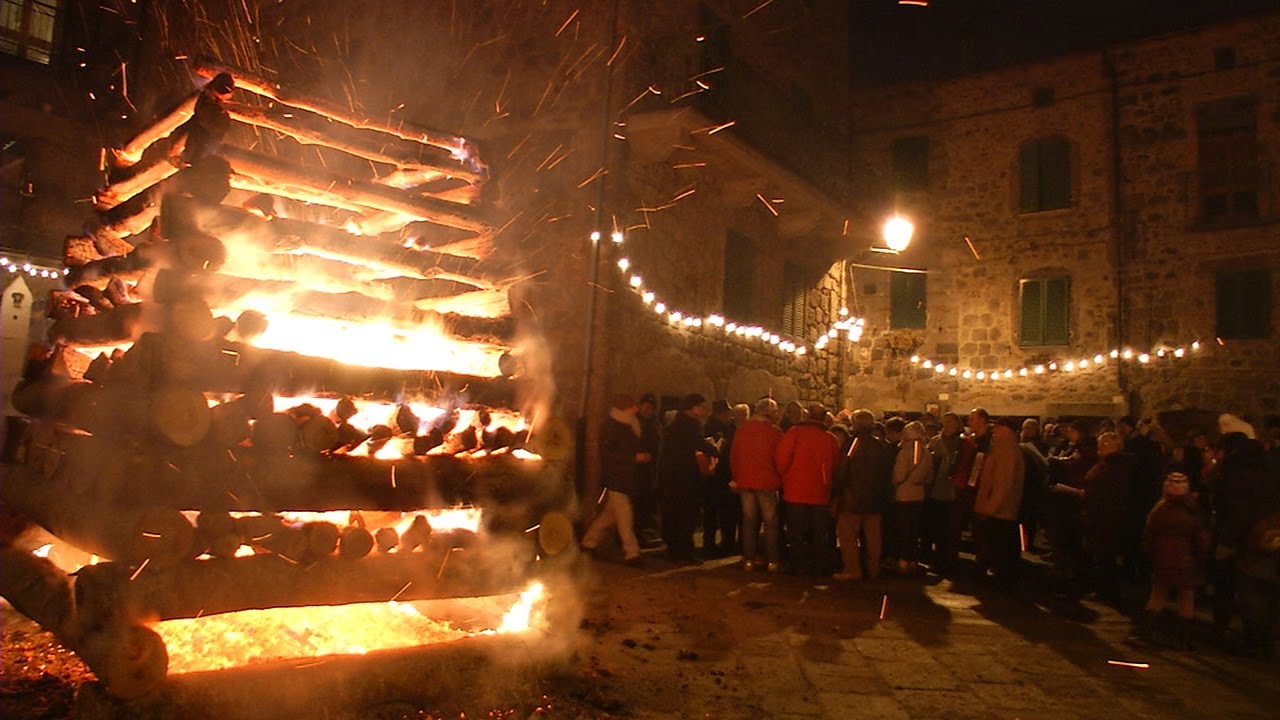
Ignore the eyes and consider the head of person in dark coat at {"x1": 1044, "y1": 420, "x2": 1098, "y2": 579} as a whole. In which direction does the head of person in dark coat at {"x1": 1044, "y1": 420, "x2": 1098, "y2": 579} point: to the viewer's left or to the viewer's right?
to the viewer's left

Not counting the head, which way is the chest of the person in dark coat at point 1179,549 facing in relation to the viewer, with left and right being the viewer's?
facing the viewer

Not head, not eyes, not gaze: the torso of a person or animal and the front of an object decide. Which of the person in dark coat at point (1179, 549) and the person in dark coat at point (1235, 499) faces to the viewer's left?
the person in dark coat at point (1235, 499)

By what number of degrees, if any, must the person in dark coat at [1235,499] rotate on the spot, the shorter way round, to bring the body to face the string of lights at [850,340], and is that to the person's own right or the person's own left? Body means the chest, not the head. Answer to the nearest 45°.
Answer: approximately 45° to the person's own right

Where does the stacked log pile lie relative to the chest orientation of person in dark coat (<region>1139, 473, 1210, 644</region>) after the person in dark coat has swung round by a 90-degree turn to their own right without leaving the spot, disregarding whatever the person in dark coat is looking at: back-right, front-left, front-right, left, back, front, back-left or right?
front-left

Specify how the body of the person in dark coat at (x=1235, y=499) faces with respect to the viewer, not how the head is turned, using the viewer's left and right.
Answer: facing to the left of the viewer

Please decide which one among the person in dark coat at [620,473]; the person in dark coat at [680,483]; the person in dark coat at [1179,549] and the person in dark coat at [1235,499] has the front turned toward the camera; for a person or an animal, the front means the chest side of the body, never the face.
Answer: the person in dark coat at [1179,549]

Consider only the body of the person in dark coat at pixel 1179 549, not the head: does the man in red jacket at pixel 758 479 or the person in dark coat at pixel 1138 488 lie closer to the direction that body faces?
the man in red jacket
